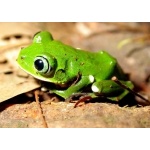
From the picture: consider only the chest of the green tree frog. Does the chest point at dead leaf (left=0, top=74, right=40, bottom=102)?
yes

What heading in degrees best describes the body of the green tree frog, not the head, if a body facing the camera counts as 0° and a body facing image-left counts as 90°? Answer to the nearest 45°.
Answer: approximately 90°
